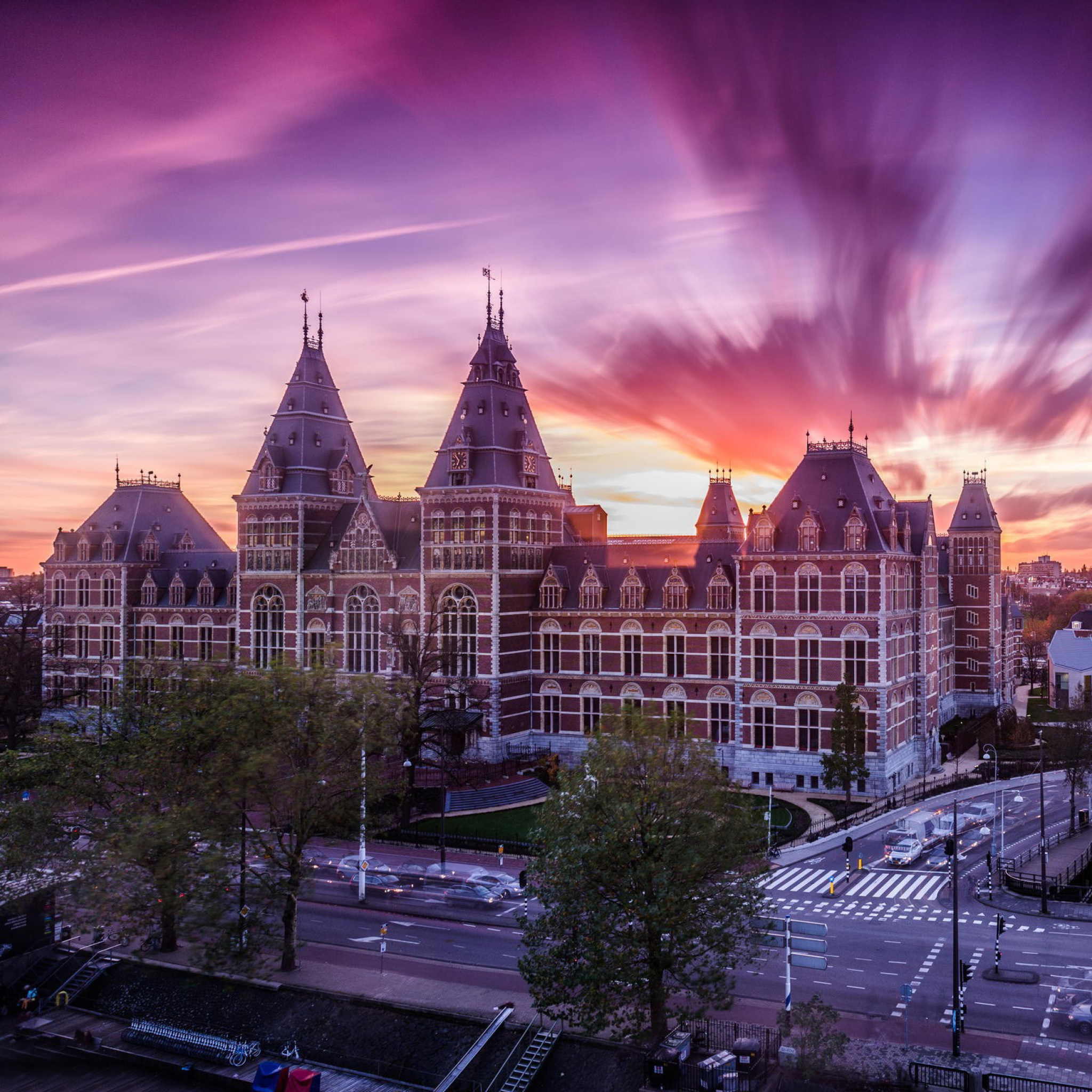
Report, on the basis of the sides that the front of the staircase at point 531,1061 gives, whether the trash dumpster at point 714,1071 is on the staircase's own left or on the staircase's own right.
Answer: on the staircase's own left

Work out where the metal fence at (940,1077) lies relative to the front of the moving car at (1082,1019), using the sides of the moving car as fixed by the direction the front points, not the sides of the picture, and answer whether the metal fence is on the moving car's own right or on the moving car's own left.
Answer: on the moving car's own left

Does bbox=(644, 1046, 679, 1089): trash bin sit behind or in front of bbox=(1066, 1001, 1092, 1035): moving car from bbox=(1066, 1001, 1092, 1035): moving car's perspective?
in front

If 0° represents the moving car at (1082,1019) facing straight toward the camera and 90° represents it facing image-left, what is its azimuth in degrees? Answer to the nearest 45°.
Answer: approximately 90°

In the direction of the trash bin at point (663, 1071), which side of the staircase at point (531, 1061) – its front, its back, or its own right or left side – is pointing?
left
